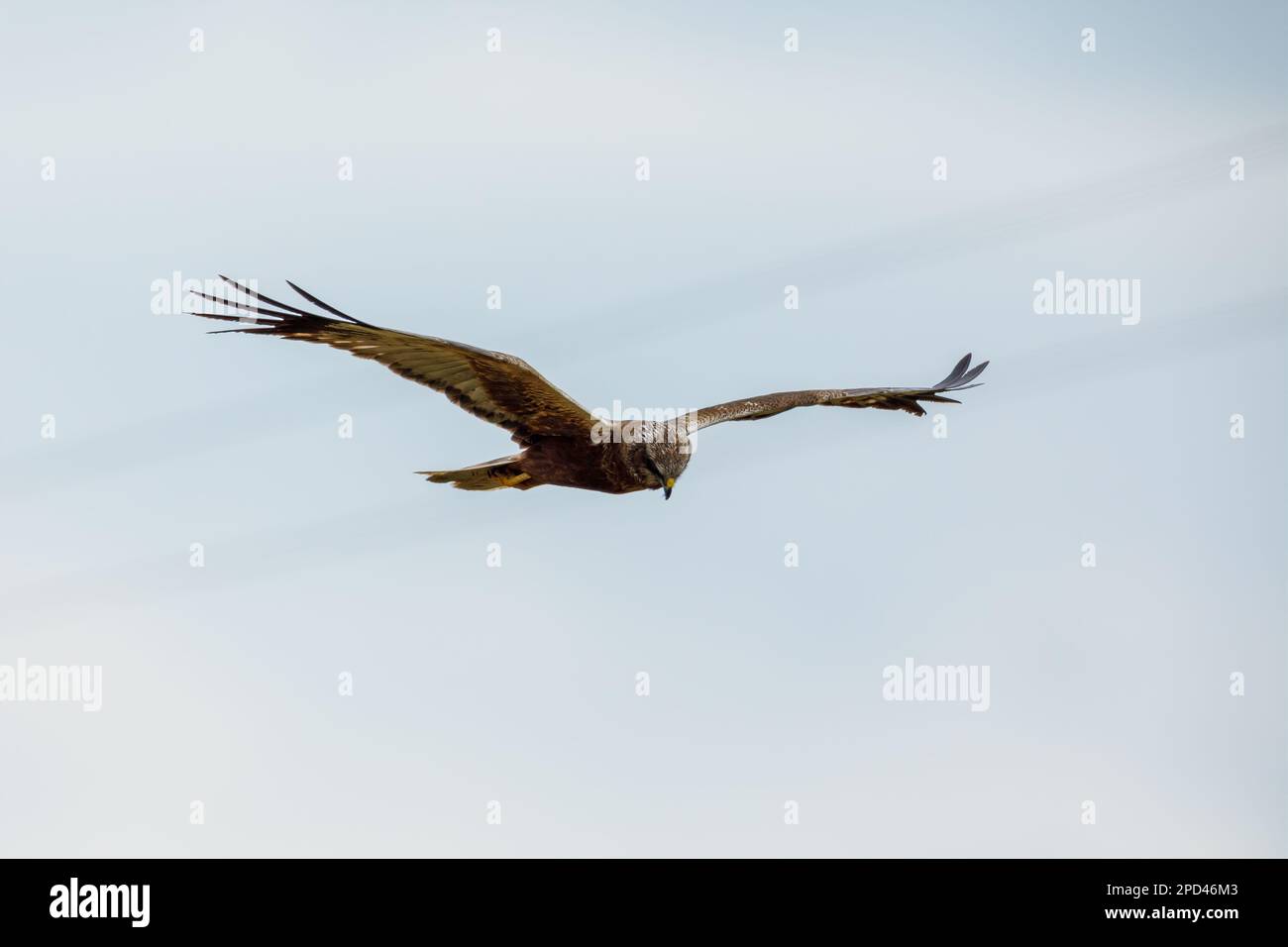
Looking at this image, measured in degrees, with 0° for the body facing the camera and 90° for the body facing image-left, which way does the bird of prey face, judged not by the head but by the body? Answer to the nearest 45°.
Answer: approximately 315°
